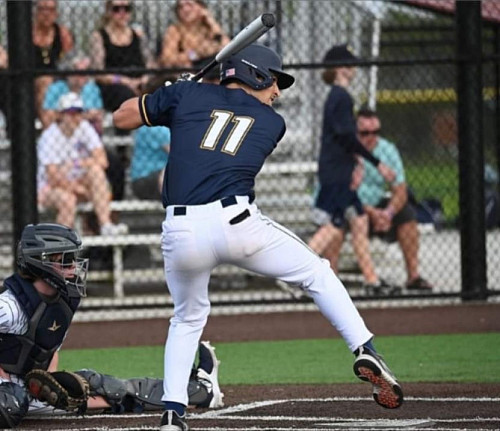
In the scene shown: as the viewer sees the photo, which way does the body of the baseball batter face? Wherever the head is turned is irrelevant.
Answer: away from the camera

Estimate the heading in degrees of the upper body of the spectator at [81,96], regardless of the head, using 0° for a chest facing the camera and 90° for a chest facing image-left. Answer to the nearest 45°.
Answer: approximately 0°

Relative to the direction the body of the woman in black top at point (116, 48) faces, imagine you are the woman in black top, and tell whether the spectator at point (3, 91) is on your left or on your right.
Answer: on your right

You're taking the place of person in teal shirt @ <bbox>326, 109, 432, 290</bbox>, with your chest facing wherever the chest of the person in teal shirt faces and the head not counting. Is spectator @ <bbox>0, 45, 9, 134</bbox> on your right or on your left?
on your right

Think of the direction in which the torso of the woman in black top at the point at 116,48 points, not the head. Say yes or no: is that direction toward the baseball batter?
yes

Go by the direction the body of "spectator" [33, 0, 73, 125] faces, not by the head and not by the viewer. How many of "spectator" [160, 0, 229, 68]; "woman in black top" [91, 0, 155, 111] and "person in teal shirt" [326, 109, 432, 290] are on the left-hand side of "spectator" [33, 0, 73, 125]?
3
